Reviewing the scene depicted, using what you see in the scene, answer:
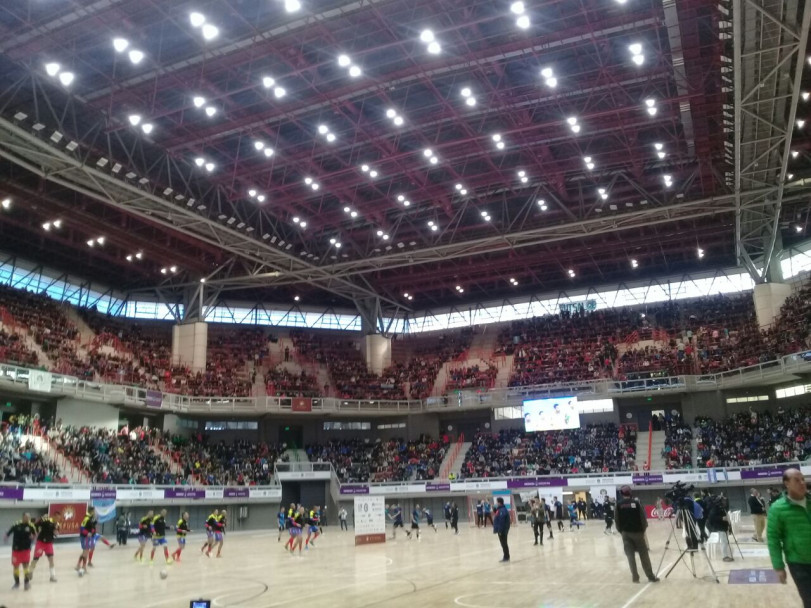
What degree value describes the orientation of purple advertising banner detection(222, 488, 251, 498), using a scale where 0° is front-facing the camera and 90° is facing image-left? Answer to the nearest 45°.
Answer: approximately 0°

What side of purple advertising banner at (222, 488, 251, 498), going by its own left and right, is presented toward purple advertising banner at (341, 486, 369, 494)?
left

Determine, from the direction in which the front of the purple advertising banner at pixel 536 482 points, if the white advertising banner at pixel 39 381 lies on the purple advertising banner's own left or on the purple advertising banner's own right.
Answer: on the purple advertising banner's own right

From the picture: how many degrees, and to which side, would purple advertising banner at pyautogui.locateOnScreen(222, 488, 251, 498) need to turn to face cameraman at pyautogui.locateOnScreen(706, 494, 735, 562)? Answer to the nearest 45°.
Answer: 0° — it already faces them

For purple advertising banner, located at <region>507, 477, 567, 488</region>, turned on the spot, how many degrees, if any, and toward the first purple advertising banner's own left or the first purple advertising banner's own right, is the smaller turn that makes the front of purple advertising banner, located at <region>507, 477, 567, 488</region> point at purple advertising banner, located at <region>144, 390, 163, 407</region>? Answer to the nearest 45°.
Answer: approximately 90° to the first purple advertising banner's own right

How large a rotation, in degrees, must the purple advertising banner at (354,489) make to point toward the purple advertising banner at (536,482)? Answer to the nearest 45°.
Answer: approximately 90° to its left

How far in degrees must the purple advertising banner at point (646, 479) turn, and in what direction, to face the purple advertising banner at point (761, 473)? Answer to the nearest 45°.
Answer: approximately 90° to its left

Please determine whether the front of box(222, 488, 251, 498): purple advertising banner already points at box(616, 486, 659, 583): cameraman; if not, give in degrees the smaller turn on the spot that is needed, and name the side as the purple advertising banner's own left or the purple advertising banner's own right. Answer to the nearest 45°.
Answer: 0° — it already faces them
